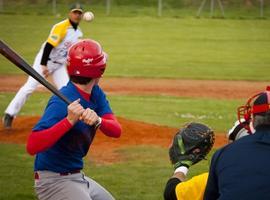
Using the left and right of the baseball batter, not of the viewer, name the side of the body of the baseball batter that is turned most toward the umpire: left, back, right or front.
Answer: front

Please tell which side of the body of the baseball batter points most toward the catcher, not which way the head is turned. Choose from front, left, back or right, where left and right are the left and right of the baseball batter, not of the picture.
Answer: front

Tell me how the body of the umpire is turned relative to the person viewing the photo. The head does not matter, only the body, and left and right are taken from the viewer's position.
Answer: facing away from the viewer and to the left of the viewer

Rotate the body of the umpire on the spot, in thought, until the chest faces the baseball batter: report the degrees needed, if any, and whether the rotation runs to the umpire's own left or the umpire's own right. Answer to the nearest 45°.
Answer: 0° — they already face them

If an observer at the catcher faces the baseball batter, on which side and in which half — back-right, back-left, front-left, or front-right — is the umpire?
back-left

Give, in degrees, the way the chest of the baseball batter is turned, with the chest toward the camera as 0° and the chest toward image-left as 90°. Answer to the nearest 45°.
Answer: approximately 315°

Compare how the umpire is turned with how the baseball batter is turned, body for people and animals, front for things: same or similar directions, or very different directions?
very different directions
